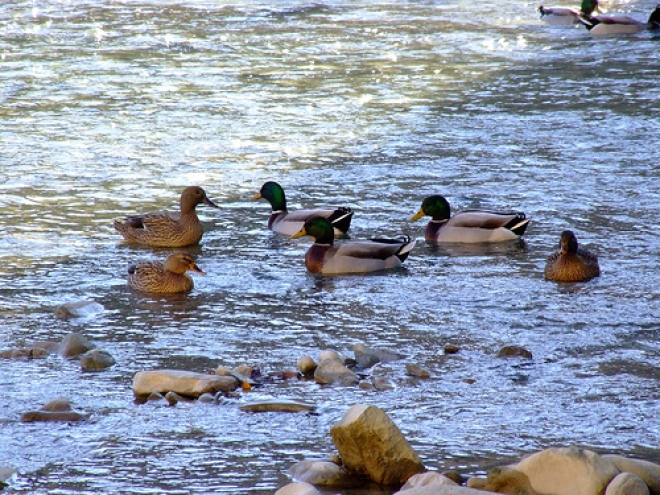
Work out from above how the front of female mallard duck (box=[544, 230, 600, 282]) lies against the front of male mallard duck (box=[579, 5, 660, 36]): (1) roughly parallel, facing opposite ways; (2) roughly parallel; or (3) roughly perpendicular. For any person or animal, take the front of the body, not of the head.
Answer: roughly perpendicular

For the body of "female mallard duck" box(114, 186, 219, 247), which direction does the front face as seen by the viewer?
to the viewer's right

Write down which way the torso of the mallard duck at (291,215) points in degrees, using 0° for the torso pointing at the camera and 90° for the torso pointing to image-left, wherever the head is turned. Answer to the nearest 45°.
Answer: approximately 90°

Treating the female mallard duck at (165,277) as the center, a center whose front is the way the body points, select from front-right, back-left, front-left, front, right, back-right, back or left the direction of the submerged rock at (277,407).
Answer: right

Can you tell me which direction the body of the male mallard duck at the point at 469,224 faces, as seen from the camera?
to the viewer's left

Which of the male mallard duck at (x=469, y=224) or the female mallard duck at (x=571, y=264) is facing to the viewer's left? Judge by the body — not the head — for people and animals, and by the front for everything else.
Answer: the male mallard duck

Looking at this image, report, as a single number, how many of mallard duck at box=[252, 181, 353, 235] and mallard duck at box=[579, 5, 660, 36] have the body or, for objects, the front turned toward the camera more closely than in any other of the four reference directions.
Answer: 0

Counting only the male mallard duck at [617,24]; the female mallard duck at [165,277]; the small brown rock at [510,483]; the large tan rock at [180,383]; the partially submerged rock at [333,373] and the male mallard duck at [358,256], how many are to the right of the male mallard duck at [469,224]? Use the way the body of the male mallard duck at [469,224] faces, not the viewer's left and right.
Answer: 1

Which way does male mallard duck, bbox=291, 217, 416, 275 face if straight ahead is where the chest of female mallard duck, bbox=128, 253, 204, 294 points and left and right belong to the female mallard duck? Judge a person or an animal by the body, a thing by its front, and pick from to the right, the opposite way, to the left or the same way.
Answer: the opposite way

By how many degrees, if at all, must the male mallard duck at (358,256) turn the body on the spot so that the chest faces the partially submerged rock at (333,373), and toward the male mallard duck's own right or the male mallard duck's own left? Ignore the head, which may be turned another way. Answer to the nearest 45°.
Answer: approximately 90° to the male mallard duck's own left

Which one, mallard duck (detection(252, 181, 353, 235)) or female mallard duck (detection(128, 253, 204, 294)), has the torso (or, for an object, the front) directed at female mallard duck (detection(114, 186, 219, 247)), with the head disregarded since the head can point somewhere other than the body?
mallard duck (detection(252, 181, 353, 235))

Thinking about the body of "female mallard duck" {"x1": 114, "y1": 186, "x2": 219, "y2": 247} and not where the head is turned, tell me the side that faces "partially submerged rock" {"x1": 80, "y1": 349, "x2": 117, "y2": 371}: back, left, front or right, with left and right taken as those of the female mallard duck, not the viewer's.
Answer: right

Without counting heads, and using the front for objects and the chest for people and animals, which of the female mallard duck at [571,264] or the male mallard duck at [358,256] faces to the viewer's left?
the male mallard duck

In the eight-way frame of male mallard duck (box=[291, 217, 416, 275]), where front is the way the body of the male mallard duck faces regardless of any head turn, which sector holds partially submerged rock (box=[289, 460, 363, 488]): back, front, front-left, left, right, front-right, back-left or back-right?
left

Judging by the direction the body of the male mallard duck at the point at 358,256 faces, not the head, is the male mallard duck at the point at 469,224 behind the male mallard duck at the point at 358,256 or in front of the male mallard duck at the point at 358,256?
behind
